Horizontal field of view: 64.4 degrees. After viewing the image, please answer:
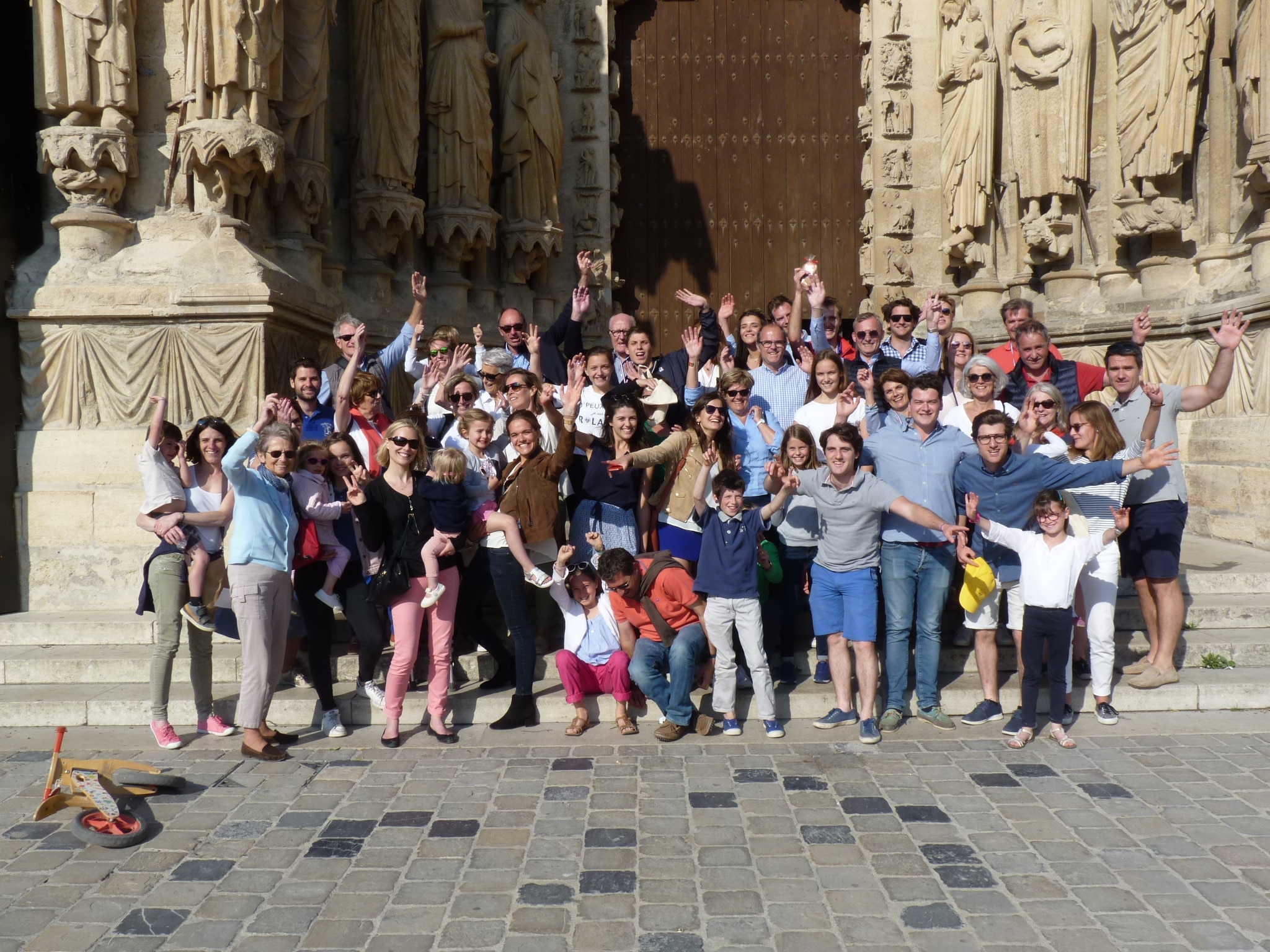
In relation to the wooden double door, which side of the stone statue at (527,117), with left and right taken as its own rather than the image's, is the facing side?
left

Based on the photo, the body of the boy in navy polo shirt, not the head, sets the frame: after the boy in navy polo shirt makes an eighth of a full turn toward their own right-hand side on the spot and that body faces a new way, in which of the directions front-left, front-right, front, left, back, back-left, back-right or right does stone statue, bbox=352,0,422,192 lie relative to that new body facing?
right

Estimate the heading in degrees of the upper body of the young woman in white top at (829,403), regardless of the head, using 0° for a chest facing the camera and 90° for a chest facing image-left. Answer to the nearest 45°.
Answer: approximately 0°

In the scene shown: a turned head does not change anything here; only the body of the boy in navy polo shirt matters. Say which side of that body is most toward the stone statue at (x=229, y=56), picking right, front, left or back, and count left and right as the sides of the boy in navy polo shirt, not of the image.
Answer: right

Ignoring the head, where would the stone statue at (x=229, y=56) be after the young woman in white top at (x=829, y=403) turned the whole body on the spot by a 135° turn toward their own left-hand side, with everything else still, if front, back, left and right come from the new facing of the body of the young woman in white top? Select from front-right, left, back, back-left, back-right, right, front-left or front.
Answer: back-left

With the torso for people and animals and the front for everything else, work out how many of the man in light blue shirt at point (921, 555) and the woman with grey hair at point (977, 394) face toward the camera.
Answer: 2

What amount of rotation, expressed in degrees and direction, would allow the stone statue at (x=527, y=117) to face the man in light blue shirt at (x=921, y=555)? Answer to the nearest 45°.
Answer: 0° — it already faces them

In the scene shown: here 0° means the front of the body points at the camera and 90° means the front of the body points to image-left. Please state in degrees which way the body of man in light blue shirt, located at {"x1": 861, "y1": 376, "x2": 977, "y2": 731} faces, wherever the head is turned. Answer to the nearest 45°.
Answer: approximately 0°

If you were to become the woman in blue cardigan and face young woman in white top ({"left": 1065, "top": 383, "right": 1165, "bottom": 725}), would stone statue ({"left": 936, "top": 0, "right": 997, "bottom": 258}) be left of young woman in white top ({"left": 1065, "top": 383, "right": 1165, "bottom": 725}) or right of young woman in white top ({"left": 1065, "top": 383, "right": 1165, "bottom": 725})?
left

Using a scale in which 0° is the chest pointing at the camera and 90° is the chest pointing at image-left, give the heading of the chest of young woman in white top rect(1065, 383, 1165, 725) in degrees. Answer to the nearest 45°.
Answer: approximately 45°
